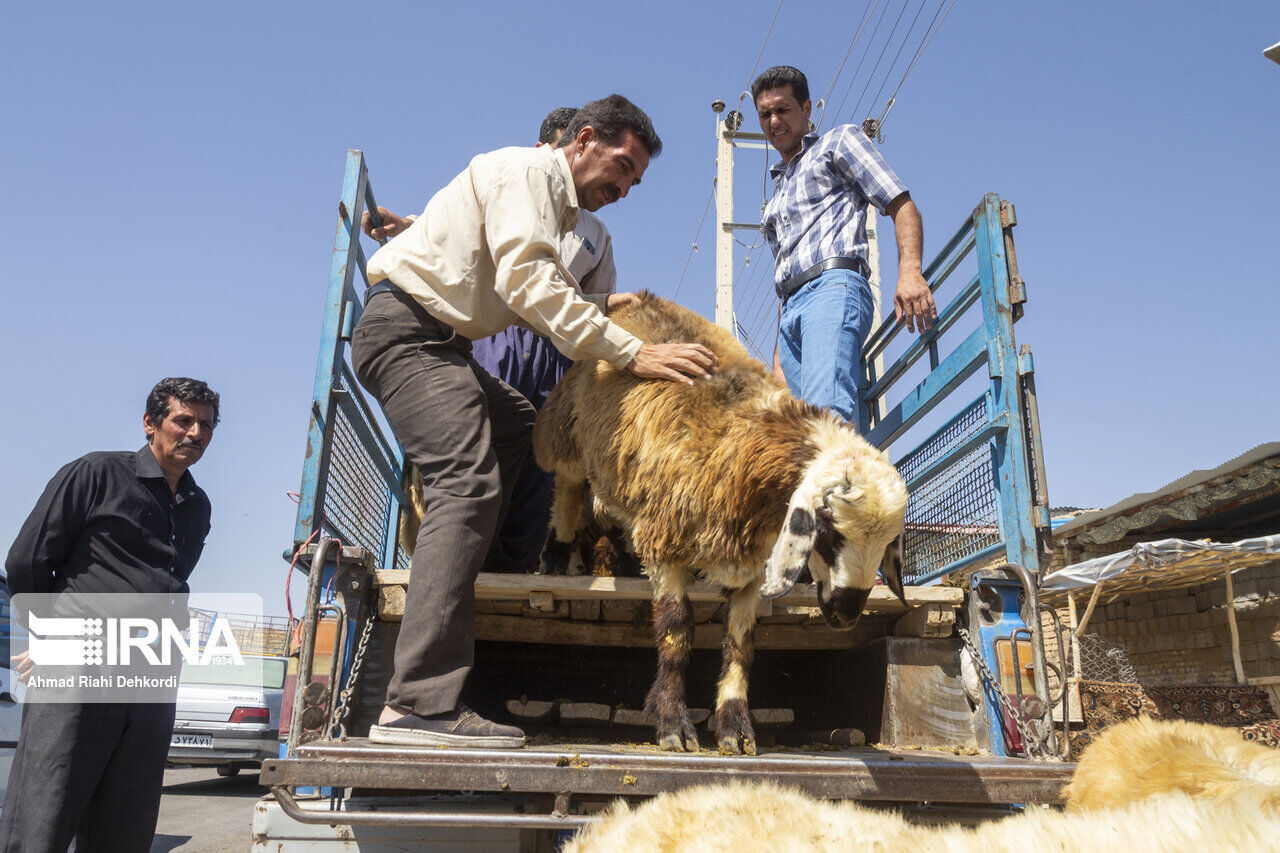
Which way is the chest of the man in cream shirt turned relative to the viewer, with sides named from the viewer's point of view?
facing to the right of the viewer

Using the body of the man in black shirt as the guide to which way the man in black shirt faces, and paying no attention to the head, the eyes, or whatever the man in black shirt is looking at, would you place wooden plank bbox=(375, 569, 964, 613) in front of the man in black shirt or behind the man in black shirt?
in front

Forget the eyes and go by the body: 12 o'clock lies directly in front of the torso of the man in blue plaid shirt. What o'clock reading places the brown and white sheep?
The brown and white sheep is roughly at 11 o'clock from the man in blue plaid shirt.

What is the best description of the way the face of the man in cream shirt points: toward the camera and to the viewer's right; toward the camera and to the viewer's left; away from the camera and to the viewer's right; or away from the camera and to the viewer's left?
toward the camera and to the viewer's right

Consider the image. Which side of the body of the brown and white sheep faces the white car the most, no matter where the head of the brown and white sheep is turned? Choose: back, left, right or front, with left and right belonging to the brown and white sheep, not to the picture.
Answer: back

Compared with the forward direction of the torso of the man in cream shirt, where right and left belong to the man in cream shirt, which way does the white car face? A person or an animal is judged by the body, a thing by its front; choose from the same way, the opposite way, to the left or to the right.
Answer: to the left

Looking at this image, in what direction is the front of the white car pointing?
away from the camera

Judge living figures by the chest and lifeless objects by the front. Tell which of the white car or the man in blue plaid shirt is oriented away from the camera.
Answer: the white car

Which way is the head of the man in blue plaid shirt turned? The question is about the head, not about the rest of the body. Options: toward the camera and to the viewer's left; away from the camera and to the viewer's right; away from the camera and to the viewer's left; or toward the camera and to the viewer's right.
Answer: toward the camera and to the viewer's left
